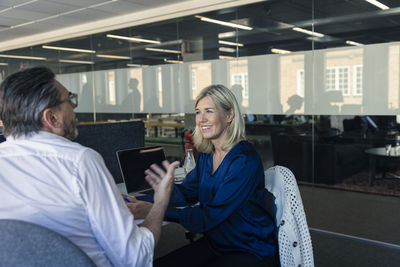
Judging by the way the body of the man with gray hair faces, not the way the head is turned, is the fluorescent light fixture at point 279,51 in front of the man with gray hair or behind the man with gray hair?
in front

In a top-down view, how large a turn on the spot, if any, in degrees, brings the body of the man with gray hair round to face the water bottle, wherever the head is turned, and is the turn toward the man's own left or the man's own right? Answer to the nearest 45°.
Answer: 0° — they already face it

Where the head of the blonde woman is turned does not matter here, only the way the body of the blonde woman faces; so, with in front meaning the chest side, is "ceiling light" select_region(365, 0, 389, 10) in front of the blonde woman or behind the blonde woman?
behind

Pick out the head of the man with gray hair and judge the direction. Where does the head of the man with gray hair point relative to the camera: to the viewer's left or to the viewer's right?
to the viewer's right

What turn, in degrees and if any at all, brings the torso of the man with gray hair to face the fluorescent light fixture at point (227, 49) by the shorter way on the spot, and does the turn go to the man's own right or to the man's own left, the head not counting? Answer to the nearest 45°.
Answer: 0° — they already face it

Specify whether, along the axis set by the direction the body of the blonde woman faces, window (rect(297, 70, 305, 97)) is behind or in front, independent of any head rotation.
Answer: behind

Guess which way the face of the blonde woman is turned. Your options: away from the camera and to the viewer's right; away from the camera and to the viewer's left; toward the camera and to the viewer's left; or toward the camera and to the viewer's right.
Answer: toward the camera and to the viewer's left

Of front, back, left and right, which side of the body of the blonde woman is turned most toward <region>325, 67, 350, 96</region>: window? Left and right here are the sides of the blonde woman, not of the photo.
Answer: back

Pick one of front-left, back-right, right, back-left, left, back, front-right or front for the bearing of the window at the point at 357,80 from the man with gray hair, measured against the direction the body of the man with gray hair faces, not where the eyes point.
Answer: front

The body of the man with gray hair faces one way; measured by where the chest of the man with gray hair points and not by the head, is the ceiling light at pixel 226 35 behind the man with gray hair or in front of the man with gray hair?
in front

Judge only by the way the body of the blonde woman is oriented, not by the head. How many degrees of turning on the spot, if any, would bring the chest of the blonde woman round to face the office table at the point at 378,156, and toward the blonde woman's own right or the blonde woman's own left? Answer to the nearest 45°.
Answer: approximately 180°

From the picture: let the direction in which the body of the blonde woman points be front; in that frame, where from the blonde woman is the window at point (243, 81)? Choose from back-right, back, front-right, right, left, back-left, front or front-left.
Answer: back-right

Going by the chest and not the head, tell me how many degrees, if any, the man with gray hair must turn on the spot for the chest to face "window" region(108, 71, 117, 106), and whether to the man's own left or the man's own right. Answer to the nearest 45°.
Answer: approximately 45° to the man's own left

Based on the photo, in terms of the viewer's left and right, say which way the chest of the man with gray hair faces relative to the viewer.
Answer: facing away from the viewer and to the right of the viewer

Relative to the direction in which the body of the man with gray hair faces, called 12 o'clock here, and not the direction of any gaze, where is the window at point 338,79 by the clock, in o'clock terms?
The window is roughly at 12 o'clock from the man with gray hair.
